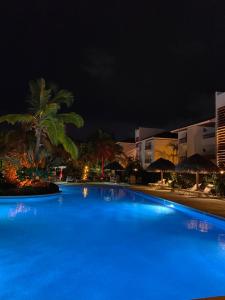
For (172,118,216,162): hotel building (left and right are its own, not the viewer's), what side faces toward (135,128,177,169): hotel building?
right

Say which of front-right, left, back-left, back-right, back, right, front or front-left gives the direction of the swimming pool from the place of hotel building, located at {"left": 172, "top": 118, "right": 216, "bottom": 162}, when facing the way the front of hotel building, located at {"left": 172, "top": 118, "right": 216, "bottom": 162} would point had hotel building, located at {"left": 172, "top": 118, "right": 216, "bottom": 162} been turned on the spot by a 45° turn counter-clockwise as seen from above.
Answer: front

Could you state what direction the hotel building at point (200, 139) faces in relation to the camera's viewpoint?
facing the viewer and to the left of the viewer

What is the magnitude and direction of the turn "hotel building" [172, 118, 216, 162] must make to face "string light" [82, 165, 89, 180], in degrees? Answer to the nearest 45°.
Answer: approximately 45° to its right

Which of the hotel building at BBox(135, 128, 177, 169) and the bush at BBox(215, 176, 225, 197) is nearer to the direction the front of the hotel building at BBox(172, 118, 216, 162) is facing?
the bush

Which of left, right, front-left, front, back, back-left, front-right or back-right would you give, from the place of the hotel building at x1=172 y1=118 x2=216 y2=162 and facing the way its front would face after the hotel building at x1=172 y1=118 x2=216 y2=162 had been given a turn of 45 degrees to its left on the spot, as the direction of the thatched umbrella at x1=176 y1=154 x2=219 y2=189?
front

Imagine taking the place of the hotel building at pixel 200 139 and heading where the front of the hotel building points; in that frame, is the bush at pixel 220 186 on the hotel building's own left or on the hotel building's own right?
on the hotel building's own left

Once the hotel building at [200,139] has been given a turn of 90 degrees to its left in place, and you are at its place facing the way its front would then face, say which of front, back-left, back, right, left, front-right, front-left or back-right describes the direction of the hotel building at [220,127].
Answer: front-right

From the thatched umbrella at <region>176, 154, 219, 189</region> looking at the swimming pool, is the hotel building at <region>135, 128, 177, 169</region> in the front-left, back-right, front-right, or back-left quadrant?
back-right

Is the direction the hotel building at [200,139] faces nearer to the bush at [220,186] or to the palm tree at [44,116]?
the palm tree

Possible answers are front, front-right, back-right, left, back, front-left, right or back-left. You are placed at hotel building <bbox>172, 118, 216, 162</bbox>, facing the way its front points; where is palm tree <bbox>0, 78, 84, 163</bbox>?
front
